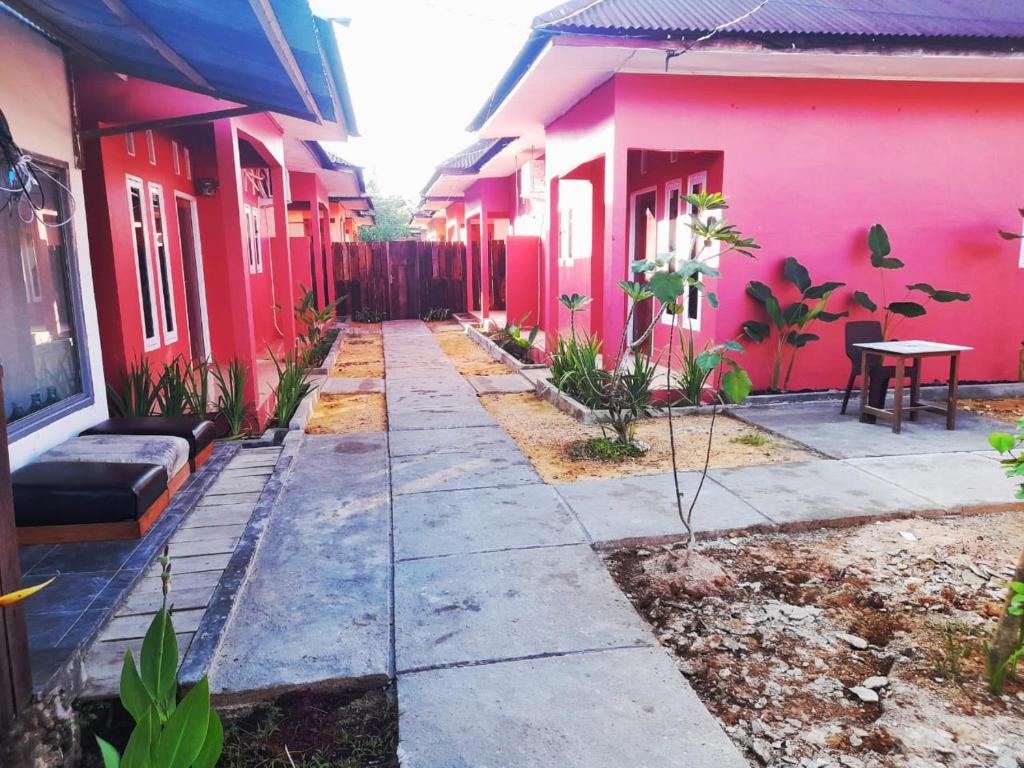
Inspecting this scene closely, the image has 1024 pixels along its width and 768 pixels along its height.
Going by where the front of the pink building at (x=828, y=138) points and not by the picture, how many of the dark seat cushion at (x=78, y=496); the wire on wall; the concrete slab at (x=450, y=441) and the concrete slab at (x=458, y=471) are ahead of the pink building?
4

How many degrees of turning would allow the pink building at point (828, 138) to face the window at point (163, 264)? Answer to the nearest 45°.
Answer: approximately 45° to its right

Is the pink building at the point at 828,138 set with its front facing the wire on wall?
yes

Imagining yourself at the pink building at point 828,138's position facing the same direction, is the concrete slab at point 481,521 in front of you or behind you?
in front

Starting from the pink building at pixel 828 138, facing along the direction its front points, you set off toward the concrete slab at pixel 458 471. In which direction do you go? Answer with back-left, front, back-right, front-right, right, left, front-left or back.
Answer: front

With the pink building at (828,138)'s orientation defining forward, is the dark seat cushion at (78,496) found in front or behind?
in front

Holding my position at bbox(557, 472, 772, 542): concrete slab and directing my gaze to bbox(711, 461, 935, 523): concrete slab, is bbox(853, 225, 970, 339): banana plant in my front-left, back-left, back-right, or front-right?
front-left

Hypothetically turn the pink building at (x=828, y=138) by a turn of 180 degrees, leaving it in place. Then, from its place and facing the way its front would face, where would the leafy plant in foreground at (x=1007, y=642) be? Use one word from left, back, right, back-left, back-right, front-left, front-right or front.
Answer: back-right

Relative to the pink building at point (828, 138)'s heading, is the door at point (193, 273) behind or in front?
in front

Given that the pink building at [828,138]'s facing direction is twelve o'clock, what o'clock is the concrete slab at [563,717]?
The concrete slab is roughly at 11 o'clock from the pink building.

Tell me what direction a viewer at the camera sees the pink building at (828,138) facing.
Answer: facing the viewer and to the left of the viewer

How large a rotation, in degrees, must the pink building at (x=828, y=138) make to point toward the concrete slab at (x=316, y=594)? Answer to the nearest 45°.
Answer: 0° — it already faces it
